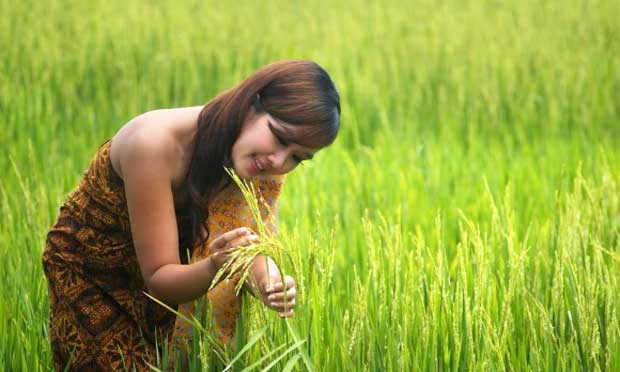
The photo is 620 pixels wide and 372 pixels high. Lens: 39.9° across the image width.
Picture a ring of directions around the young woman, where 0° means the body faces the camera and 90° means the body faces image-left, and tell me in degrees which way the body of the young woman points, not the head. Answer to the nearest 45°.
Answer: approximately 270°
